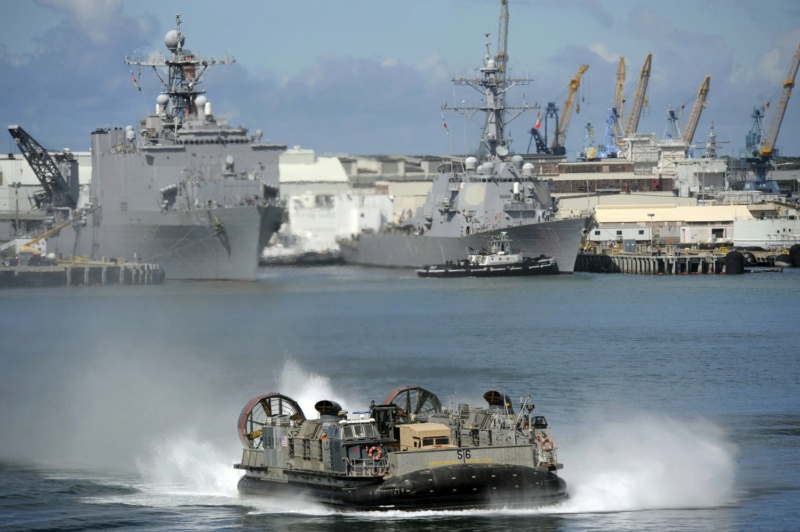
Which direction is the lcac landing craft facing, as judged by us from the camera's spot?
facing the viewer and to the right of the viewer
